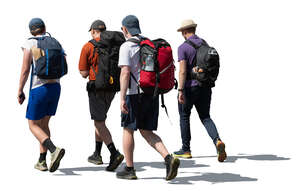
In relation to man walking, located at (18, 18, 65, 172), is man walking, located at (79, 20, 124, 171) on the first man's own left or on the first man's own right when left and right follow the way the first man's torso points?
on the first man's own right

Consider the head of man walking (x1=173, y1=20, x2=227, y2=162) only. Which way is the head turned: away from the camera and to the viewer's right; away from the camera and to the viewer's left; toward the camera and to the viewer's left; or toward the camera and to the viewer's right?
away from the camera and to the viewer's left

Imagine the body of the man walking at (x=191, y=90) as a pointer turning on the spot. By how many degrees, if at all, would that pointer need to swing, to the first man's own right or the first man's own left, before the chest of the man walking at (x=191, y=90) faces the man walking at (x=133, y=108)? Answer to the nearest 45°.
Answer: approximately 90° to the first man's own left

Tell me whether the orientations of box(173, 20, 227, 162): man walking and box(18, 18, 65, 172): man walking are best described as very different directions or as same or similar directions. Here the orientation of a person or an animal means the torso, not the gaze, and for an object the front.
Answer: same or similar directions

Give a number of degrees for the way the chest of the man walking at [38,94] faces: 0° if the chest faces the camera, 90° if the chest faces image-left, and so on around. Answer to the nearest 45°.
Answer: approximately 135°

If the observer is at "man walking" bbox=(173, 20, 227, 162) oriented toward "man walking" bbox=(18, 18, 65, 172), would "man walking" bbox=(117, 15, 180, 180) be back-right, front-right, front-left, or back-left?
front-left

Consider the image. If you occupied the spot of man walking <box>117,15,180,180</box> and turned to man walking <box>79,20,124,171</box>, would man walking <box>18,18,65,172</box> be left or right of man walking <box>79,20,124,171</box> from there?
left

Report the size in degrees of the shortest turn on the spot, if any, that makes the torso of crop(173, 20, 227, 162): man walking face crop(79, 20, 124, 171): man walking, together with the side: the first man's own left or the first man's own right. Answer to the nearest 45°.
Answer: approximately 90° to the first man's own left

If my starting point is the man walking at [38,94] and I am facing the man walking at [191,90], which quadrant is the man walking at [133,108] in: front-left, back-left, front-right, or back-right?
front-right

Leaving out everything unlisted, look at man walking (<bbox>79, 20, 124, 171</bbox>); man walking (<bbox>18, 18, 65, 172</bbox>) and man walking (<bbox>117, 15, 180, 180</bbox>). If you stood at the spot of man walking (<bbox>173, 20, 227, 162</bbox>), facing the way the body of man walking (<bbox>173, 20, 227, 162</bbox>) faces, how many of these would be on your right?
0

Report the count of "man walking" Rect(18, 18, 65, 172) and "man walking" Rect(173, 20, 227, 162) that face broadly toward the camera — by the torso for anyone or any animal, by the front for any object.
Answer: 0

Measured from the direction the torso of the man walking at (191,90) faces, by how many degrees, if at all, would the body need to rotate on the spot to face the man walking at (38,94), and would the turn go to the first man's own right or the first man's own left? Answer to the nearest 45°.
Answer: approximately 90° to the first man's own left

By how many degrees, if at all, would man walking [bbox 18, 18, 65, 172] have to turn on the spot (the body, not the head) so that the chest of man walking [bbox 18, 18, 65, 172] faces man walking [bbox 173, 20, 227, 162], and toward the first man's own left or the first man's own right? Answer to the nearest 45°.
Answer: approximately 135° to the first man's own right

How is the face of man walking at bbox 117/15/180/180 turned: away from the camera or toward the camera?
away from the camera

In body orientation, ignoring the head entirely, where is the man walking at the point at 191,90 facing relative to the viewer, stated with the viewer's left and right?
facing away from the viewer and to the left of the viewer
